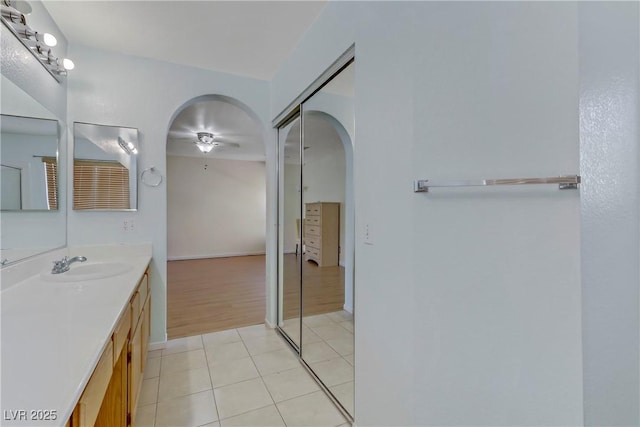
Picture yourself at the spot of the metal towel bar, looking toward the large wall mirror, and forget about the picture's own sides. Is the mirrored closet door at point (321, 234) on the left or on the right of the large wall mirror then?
right

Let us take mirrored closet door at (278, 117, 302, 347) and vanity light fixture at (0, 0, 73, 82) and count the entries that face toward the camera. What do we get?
0

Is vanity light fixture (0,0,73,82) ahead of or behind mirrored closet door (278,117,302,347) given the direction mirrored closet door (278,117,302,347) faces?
ahead

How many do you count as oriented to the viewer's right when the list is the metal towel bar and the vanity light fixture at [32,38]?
1

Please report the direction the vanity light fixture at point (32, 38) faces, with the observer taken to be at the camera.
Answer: facing to the right of the viewer

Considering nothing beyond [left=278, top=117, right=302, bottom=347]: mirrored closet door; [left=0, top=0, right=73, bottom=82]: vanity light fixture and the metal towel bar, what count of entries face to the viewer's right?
1

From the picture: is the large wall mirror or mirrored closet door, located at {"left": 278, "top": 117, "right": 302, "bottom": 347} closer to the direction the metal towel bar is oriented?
the large wall mirror

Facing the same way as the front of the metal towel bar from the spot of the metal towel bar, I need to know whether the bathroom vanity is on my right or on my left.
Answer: on my right

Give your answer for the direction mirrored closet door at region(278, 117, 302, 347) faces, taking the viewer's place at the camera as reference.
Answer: facing to the left of the viewer

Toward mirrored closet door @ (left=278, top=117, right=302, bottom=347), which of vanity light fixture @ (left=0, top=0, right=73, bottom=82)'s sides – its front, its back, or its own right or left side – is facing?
front
